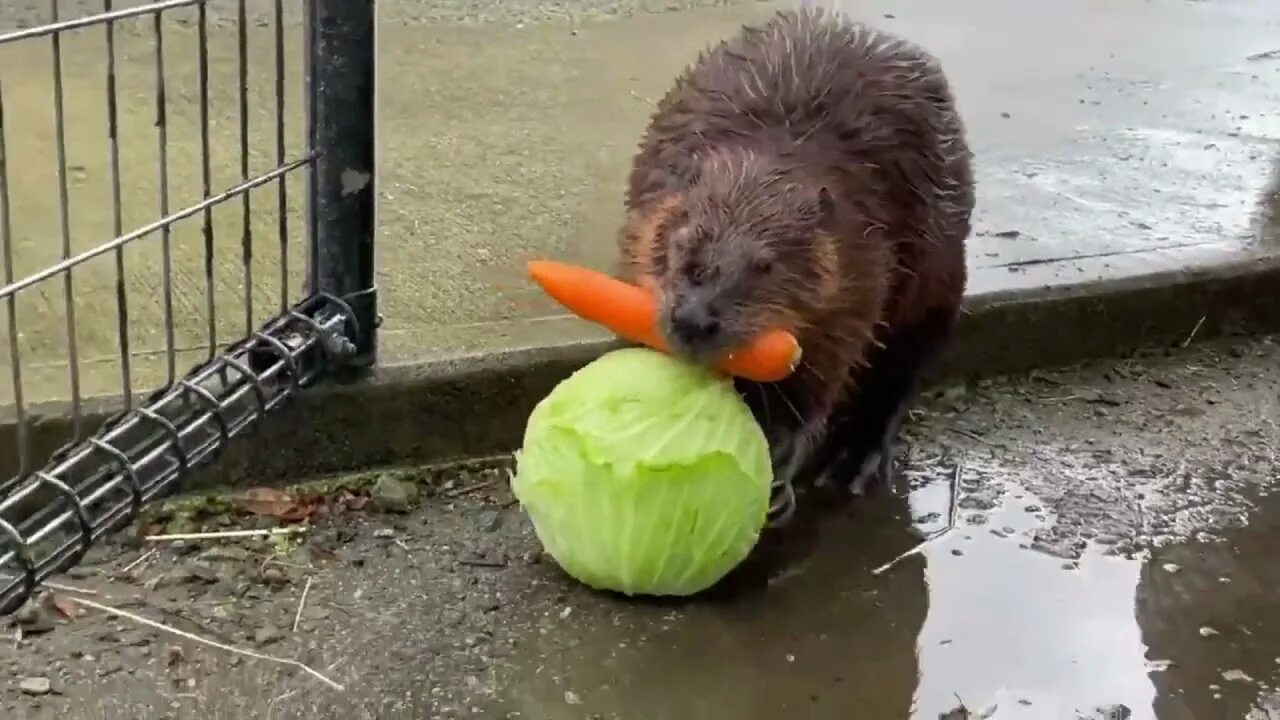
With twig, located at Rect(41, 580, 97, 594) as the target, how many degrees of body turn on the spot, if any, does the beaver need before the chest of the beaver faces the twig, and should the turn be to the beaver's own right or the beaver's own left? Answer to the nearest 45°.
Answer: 0° — it already faces it

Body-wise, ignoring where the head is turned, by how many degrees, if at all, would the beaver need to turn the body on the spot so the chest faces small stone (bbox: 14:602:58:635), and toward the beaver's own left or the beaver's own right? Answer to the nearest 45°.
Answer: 0° — it already faces it

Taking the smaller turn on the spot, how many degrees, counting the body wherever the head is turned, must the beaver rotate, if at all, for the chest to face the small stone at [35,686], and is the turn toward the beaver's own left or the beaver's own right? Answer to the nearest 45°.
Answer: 0° — it already faces it

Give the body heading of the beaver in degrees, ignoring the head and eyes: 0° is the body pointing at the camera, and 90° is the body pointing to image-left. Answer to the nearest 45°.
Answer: approximately 45°

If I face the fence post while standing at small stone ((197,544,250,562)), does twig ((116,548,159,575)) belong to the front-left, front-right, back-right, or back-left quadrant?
back-left
